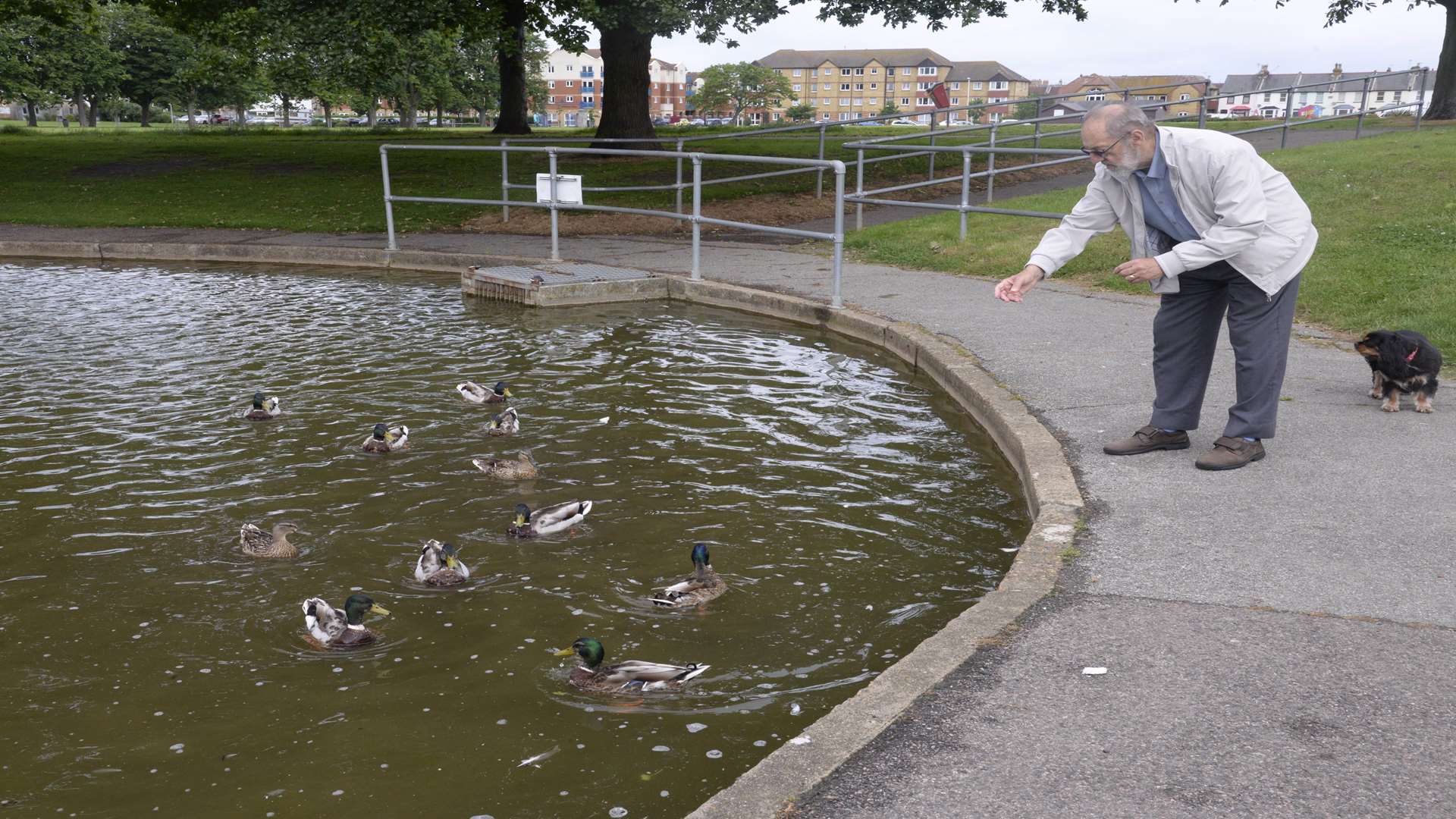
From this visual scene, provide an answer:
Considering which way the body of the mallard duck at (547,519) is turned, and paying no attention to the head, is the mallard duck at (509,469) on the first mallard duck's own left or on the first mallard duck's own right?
on the first mallard duck's own right

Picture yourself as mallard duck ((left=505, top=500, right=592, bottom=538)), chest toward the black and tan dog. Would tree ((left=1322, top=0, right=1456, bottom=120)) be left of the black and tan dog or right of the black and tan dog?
left

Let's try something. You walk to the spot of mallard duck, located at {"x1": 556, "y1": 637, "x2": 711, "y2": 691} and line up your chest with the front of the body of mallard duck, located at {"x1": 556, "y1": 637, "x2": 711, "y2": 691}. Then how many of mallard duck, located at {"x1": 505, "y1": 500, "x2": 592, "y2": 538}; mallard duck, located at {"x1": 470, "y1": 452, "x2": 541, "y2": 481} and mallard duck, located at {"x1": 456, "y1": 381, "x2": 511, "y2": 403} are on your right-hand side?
3

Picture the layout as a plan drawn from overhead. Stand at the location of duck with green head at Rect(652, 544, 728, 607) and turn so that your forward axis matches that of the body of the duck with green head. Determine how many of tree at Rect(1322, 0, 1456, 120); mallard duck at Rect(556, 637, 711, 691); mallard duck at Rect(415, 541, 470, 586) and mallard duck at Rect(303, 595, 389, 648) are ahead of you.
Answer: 1

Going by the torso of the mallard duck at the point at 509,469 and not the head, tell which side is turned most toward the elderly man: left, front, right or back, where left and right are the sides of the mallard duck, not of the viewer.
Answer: front

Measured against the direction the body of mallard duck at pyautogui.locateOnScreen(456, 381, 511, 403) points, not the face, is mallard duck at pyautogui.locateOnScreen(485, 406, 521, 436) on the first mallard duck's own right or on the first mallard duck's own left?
on the first mallard duck's own right

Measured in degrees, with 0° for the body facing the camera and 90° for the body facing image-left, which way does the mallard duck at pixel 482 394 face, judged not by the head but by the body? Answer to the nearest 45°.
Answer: approximately 270°

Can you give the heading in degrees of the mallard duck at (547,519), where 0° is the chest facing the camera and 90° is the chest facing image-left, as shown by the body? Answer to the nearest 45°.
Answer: approximately 45°

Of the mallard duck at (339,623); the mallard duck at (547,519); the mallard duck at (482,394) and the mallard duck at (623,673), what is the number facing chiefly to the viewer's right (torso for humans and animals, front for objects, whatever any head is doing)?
2

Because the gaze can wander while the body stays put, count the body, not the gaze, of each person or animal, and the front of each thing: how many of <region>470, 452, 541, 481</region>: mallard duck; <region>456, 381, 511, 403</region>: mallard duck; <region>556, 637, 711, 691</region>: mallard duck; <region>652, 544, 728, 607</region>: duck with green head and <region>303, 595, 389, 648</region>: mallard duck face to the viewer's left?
1

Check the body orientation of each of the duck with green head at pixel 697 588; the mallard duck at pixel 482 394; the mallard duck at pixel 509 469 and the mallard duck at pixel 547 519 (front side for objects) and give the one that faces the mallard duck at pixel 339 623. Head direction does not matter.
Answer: the mallard duck at pixel 547 519

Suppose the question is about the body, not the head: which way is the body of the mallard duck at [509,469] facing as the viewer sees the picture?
to the viewer's right

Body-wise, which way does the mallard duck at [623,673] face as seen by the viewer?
to the viewer's left

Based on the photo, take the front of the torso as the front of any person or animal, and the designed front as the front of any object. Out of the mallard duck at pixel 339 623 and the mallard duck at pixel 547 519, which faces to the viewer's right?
the mallard duck at pixel 339 623

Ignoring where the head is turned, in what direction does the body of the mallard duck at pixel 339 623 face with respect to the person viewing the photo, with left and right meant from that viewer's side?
facing to the right of the viewer

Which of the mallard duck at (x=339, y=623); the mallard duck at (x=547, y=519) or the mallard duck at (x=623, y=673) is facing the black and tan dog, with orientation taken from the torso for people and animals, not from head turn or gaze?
the mallard duck at (x=339, y=623)

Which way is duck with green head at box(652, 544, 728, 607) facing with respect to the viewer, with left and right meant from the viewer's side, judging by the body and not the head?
facing away from the viewer and to the right of the viewer

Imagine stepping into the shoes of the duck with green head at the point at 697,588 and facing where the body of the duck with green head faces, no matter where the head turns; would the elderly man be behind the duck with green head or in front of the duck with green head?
in front

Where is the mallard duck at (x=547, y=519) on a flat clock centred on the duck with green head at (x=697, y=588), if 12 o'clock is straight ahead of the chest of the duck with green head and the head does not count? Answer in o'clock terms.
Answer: The mallard duck is roughly at 9 o'clock from the duck with green head.

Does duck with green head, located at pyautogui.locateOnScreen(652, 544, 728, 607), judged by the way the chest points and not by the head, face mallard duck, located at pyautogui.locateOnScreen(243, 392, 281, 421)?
no

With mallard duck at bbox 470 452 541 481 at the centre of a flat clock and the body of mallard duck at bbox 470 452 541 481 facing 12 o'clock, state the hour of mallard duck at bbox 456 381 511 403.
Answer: mallard duck at bbox 456 381 511 403 is roughly at 9 o'clock from mallard duck at bbox 470 452 541 481.

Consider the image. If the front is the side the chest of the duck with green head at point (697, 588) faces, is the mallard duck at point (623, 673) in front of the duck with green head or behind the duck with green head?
behind
